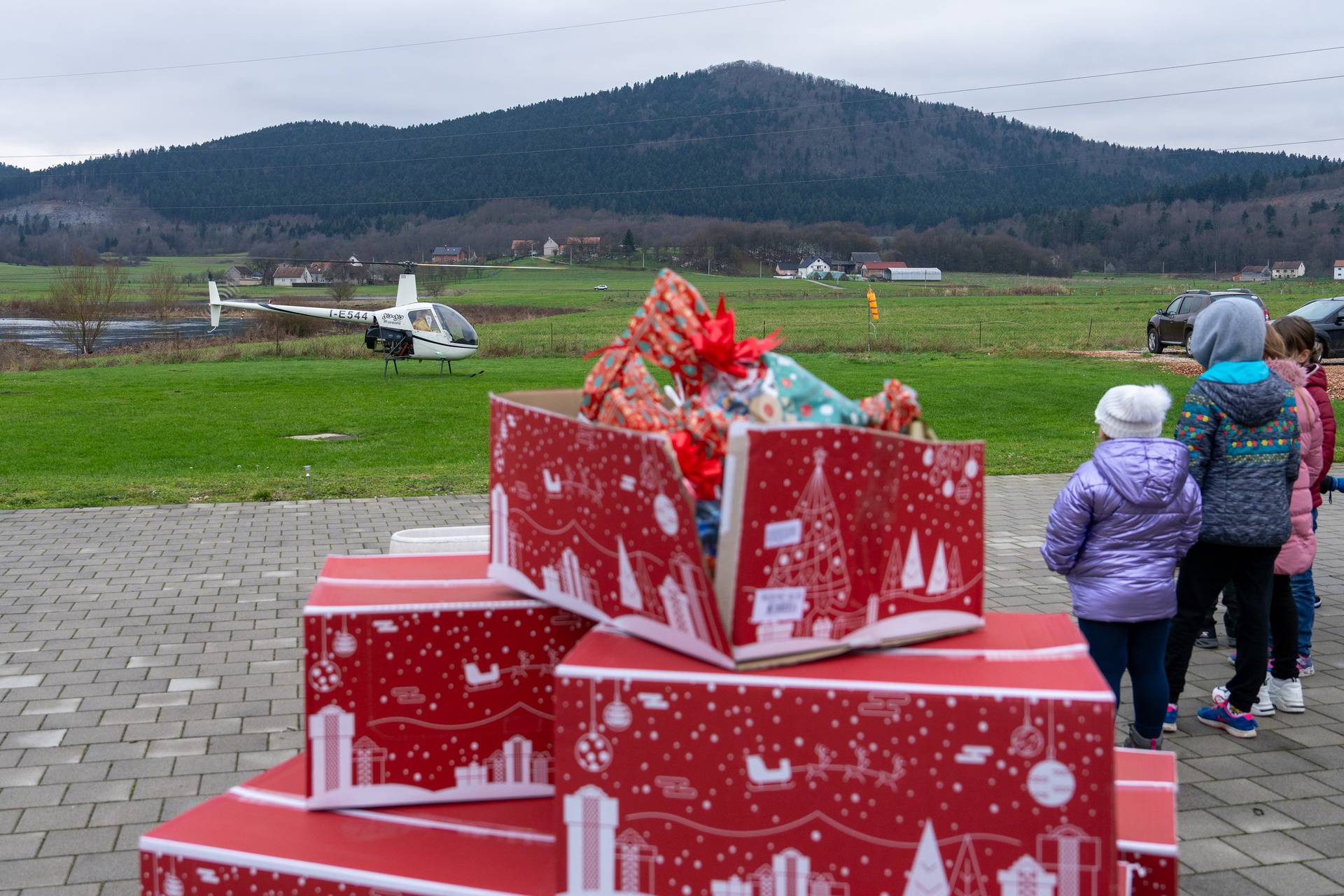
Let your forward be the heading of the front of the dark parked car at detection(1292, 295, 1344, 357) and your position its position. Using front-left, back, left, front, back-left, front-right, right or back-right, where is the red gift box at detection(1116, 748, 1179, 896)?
front-left

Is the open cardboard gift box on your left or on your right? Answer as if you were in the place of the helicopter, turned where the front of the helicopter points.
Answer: on your right

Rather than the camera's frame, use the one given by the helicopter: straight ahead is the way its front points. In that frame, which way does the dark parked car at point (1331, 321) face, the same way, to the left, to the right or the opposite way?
the opposite way

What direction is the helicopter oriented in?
to the viewer's right

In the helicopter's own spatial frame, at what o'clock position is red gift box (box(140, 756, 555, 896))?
The red gift box is roughly at 3 o'clock from the helicopter.

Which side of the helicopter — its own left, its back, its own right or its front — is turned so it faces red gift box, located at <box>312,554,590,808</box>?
right

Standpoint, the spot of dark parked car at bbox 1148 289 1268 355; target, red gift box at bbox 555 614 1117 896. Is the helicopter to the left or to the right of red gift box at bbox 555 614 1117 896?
right

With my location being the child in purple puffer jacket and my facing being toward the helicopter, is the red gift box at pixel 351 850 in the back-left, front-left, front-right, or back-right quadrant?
back-left

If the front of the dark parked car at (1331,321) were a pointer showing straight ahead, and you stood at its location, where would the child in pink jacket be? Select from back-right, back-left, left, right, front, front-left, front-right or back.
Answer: front-left

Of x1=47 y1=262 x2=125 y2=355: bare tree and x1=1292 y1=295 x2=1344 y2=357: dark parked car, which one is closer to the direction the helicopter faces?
the dark parked car

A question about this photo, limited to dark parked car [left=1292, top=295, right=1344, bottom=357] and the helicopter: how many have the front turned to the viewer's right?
1

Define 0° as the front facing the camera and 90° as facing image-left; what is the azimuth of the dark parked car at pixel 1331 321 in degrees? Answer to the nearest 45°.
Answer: approximately 45°

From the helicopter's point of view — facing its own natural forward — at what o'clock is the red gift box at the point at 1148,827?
The red gift box is roughly at 3 o'clock from the helicopter.

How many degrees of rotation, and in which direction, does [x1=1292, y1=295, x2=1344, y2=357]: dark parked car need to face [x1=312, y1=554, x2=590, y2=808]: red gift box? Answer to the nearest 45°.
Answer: approximately 45° to its left

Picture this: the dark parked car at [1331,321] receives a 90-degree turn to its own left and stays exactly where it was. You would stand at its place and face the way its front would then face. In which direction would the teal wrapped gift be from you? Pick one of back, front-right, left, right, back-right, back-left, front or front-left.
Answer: front-right
